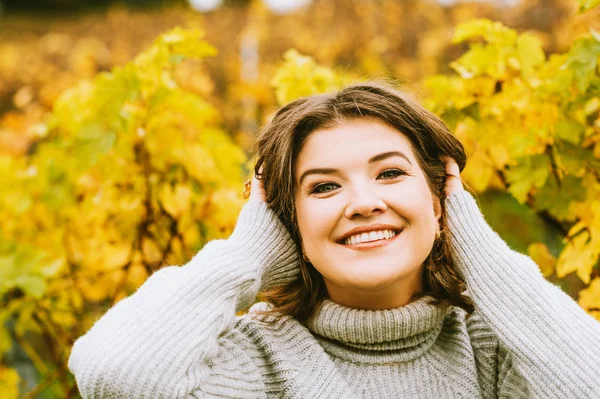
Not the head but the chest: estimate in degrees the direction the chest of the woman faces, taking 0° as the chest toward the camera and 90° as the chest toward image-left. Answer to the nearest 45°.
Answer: approximately 0°

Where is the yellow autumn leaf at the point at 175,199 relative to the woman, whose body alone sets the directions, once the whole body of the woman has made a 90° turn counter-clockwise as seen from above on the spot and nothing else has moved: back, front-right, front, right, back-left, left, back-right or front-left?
back-left

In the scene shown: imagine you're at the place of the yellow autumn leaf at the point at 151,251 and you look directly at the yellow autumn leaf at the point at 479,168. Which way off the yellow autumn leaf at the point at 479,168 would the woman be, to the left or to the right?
right

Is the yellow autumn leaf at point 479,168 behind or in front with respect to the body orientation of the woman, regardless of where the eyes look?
behind

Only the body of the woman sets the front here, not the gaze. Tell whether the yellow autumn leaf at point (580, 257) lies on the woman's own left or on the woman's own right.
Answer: on the woman's own left

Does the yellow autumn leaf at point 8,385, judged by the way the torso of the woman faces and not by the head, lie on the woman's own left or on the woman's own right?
on the woman's own right

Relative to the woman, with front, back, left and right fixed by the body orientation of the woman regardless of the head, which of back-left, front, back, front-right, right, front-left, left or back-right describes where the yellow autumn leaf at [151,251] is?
back-right
